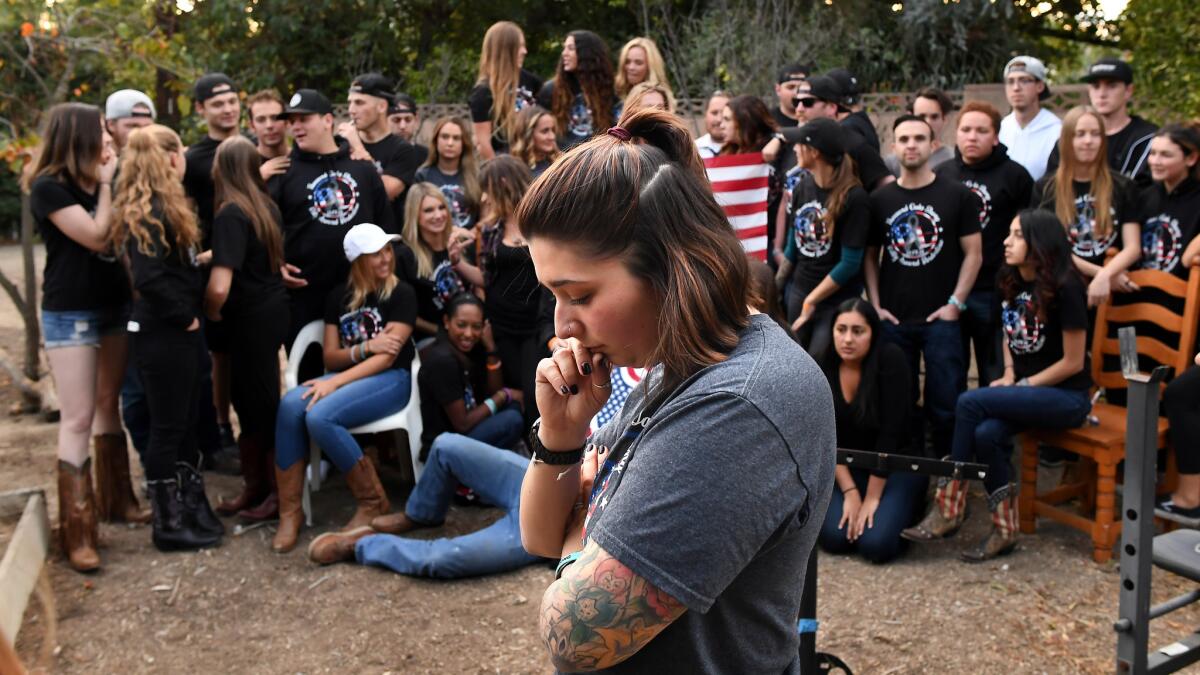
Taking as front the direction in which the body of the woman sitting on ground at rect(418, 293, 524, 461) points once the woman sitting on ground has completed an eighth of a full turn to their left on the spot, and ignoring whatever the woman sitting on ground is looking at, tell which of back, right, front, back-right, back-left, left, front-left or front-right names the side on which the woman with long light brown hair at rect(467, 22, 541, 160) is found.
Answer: left

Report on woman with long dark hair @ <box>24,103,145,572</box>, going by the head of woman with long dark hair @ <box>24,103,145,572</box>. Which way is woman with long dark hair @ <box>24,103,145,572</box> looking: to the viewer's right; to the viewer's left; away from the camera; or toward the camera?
to the viewer's right

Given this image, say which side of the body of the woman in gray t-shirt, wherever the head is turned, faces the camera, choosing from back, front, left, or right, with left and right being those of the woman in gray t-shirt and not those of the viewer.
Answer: left

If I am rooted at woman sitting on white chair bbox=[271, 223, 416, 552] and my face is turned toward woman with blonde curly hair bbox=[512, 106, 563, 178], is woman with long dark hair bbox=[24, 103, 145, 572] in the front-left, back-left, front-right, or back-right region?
back-left

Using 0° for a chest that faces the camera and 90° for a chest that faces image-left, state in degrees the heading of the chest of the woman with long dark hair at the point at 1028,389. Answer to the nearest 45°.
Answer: approximately 45°

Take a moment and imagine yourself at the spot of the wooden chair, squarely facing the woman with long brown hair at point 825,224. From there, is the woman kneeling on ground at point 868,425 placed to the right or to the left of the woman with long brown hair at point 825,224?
left

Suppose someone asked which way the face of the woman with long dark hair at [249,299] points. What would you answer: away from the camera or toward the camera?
away from the camera

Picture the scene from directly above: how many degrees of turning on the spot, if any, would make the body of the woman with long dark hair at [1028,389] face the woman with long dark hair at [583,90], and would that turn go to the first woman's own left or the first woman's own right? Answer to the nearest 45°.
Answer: approximately 90° to the first woman's own right

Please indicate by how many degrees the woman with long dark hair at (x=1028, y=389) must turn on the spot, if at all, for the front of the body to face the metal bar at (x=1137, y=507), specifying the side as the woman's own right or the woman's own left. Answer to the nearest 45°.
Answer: approximately 45° to the woman's own left
